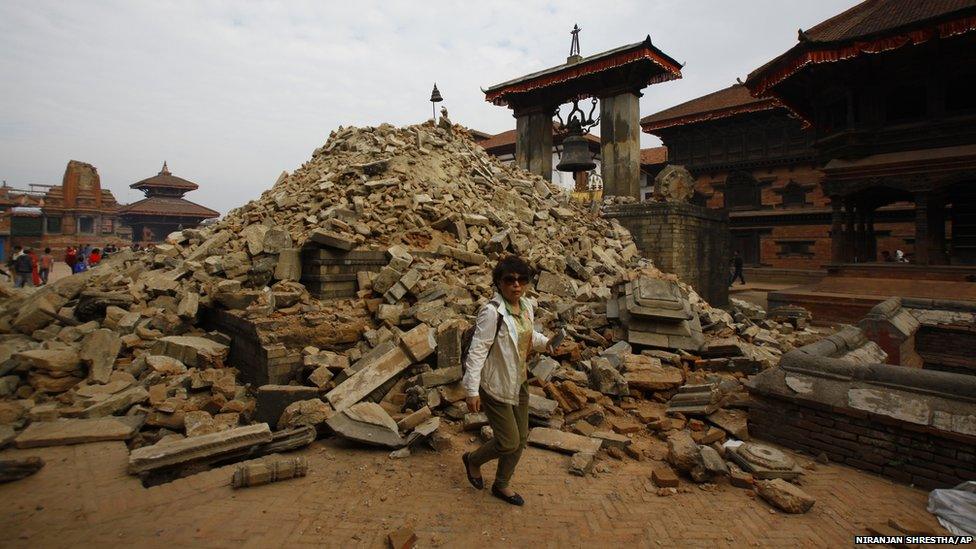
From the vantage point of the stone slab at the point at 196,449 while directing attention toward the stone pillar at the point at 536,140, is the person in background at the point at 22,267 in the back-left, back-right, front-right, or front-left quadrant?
front-left

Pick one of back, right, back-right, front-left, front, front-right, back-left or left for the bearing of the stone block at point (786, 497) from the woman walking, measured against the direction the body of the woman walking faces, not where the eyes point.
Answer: front-left

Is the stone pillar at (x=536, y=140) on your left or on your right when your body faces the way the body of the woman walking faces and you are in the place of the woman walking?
on your left

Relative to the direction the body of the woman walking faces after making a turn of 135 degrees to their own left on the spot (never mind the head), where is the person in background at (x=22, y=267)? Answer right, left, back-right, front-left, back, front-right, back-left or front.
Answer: front-left

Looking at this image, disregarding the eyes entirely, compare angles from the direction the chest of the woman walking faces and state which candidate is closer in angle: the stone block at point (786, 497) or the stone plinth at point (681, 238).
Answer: the stone block

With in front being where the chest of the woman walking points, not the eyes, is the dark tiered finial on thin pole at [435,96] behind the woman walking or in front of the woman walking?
behind

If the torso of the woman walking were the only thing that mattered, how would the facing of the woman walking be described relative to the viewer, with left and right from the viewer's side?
facing the viewer and to the right of the viewer

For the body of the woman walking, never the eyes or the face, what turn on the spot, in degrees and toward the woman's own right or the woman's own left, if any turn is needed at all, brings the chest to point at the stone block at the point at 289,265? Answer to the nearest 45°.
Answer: approximately 180°

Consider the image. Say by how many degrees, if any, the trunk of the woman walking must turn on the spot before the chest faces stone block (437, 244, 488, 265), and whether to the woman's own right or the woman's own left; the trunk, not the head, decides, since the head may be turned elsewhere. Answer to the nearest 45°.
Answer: approximately 135° to the woman's own left

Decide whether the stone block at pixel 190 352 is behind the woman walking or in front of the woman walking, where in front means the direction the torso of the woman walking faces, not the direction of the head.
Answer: behind

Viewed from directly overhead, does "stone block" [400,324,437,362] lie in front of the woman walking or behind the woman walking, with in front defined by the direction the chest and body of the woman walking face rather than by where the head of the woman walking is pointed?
behind

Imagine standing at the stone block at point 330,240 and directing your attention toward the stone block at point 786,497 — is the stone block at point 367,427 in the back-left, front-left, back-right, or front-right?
front-right

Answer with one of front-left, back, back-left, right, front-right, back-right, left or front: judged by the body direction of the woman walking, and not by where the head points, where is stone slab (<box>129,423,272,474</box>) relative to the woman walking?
back-right

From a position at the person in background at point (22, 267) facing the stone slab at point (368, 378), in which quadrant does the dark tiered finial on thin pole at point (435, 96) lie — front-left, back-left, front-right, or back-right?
front-left

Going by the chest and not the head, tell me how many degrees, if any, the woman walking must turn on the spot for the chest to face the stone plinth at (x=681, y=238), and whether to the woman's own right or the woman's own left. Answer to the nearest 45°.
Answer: approximately 90° to the woman's own left

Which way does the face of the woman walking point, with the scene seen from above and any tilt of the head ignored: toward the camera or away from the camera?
toward the camera

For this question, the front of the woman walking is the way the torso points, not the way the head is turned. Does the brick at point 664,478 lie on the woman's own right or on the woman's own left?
on the woman's own left
